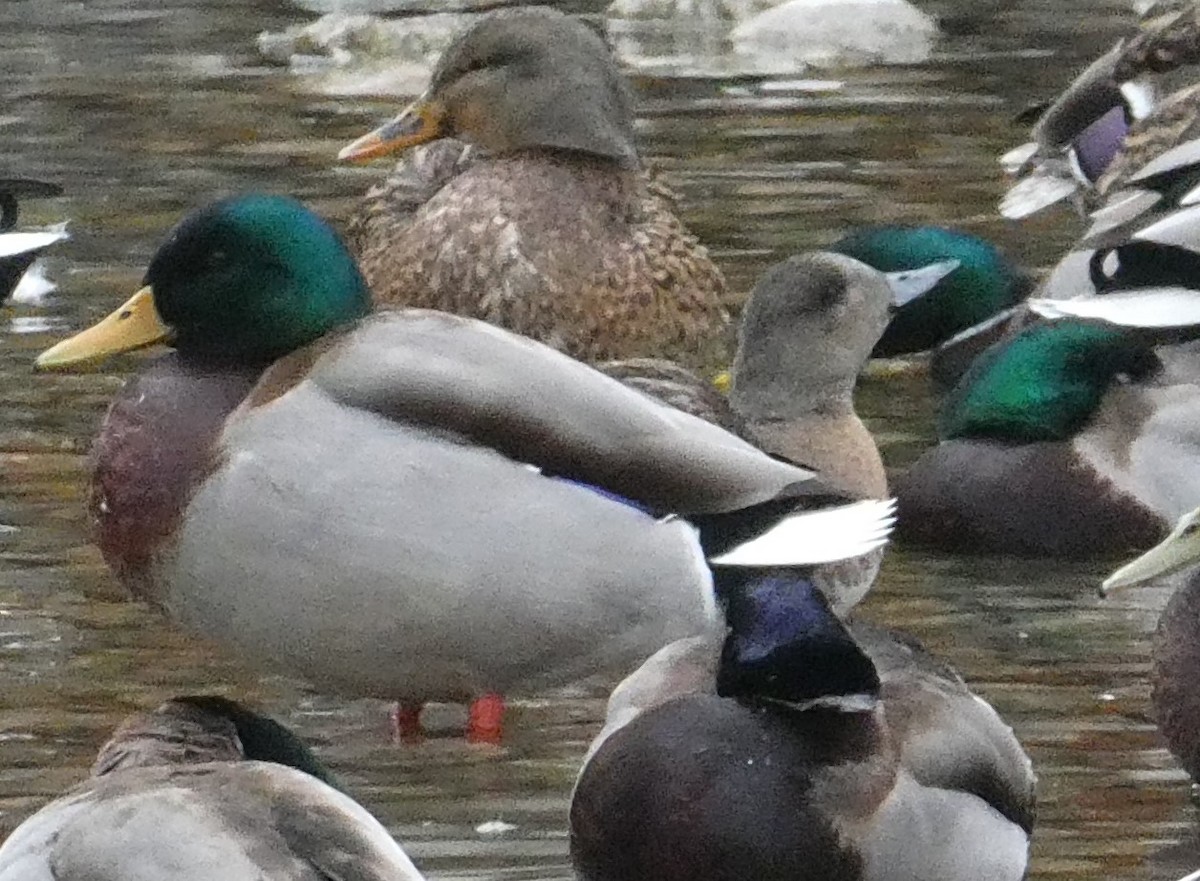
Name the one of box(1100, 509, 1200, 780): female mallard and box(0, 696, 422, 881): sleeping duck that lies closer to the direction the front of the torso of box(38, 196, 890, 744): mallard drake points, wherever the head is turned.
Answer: the sleeping duck

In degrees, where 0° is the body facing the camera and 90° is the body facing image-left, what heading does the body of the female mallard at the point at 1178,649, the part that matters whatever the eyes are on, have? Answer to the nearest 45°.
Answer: approximately 90°

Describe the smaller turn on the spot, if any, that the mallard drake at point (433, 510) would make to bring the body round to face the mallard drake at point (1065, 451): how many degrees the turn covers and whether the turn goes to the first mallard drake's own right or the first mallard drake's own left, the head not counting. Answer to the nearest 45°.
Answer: approximately 135° to the first mallard drake's own right

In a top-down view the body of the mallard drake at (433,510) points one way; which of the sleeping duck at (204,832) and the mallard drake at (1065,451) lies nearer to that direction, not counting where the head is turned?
the sleeping duck

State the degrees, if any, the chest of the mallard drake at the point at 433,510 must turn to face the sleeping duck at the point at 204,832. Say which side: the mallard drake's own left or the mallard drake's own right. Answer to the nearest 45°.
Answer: approximately 90° to the mallard drake's own left

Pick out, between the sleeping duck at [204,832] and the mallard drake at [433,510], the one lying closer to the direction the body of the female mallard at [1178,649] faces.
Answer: the mallard drake

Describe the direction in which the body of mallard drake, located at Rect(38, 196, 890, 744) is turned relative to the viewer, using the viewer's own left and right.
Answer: facing to the left of the viewer

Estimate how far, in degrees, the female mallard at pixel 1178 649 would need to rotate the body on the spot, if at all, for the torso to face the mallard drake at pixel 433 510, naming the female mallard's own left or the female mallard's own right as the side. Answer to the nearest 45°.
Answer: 0° — it already faces it
